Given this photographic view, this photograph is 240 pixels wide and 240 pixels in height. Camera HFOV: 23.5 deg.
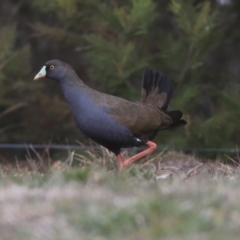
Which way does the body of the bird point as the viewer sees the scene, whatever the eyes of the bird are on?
to the viewer's left
